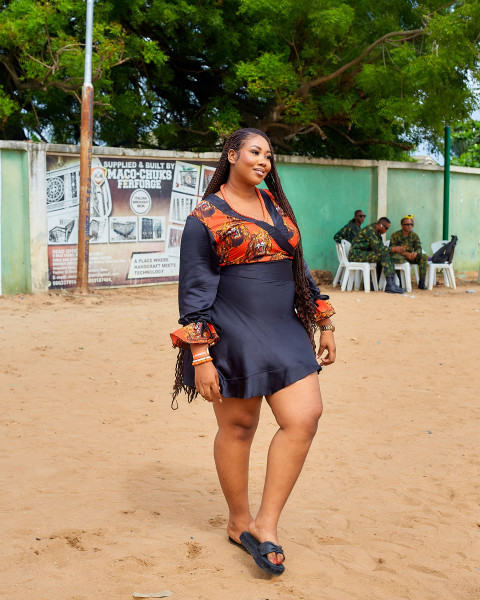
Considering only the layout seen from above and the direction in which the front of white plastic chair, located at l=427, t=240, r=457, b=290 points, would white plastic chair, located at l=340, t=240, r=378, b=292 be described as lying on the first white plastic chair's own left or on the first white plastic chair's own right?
on the first white plastic chair's own right

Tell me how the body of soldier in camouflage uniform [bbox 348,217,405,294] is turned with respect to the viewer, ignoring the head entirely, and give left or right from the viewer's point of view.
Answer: facing to the right of the viewer

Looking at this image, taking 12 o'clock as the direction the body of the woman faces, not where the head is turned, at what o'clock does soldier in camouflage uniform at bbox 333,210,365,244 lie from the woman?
The soldier in camouflage uniform is roughly at 8 o'clock from the woman.

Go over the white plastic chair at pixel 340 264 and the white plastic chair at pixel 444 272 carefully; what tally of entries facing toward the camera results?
1

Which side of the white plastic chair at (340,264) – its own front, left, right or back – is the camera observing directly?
right

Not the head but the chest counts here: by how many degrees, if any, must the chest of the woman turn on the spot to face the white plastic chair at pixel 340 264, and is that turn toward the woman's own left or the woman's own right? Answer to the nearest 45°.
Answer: approximately 135° to the woman's own left

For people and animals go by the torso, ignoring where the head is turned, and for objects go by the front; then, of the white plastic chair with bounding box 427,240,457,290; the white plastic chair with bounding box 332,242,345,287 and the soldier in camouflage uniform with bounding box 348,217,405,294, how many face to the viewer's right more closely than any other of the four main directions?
2

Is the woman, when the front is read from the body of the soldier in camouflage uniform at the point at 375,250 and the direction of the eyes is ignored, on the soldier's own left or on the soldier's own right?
on the soldier's own right
